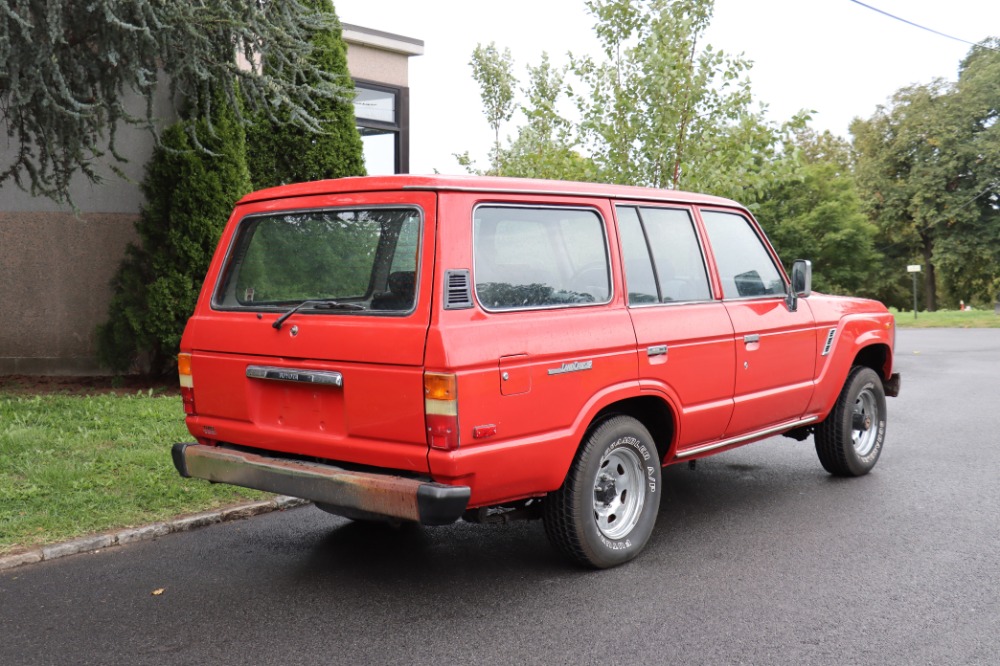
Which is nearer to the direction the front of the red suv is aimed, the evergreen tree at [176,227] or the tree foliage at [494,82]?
the tree foliage

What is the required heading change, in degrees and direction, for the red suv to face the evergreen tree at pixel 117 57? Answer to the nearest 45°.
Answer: approximately 90° to its left

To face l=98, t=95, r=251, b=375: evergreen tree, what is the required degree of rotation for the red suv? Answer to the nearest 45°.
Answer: approximately 90° to its left

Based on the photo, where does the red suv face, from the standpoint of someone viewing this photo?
facing away from the viewer and to the right of the viewer

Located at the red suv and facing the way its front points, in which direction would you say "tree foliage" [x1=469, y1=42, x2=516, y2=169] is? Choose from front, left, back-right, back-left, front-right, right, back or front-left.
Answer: front-left
